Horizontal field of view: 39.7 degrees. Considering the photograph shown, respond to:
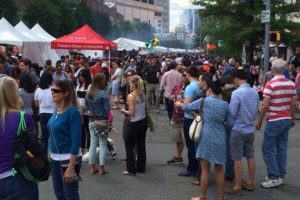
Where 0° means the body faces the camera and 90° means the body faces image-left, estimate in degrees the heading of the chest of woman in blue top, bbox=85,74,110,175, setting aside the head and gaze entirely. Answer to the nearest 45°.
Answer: approximately 225°

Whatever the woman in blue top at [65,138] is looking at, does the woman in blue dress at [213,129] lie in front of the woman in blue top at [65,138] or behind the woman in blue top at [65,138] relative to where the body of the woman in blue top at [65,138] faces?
behind

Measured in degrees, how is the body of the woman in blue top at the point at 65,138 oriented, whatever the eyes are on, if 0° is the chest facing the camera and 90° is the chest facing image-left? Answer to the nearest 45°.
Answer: approximately 45°

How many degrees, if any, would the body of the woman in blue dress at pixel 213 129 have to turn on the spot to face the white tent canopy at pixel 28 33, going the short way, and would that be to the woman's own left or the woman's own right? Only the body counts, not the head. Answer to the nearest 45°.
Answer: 0° — they already face it

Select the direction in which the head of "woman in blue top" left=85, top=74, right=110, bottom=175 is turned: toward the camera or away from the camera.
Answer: away from the camera

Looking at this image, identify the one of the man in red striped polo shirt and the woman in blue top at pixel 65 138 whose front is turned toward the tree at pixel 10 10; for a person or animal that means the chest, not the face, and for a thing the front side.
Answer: the man in red striped polo shirt

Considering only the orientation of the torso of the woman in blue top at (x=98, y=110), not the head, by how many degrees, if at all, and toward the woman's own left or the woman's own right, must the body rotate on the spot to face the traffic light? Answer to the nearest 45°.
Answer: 0° — they already face it

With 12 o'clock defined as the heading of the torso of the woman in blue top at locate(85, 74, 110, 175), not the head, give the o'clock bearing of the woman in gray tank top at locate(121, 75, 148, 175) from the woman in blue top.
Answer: The woman in gray tank top is roughly at 2 o'clock from the woman in blue top.

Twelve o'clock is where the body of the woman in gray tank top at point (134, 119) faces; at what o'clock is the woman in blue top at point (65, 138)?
The woman in blue top is roughly at 8 o'clock from the woman in gray tank top.

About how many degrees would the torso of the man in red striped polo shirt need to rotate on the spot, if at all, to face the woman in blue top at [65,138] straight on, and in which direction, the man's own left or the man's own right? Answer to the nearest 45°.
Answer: approximately 90° to the man's own left

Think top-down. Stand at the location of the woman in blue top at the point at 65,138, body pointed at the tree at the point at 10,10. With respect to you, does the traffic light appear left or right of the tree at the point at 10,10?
right

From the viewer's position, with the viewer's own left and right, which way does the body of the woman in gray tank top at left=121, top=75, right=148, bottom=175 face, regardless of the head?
facing away from the viewer and to the left of the viewer

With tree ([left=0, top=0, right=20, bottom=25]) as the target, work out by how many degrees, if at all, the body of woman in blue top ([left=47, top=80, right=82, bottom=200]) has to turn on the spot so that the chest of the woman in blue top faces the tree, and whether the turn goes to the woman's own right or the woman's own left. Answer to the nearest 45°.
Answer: approximately 135° to the woman's own right

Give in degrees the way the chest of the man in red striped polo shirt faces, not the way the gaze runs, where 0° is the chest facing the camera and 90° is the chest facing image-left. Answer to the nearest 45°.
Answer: approximately 135°

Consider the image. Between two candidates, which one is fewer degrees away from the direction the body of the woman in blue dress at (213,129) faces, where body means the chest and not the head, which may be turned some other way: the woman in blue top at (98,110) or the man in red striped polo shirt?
the woman in blue top
